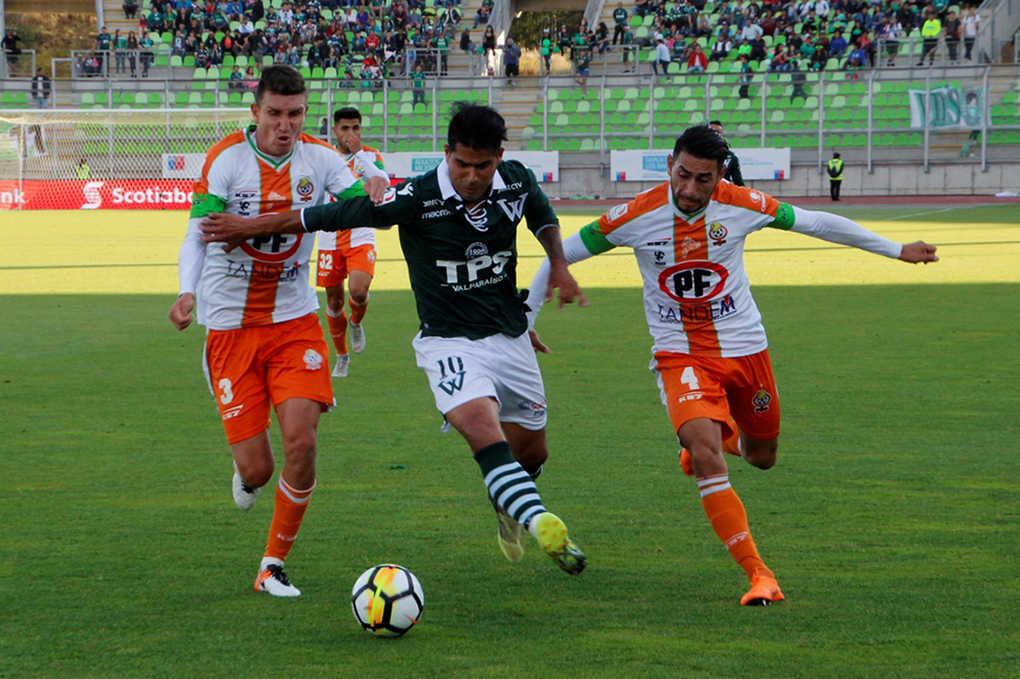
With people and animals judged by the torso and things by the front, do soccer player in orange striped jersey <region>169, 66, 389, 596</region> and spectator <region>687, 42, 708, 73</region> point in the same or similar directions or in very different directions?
same or similar directions

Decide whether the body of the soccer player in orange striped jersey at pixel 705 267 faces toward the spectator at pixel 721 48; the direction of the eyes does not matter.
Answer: no

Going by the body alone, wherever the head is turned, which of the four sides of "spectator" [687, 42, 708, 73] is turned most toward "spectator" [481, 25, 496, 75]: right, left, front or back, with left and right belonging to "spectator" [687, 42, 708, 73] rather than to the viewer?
right

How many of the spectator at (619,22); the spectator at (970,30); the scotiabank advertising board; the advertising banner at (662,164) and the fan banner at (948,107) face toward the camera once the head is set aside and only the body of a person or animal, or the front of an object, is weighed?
5

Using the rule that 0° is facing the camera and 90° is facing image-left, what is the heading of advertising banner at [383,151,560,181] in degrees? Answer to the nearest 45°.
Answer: approximately 0°

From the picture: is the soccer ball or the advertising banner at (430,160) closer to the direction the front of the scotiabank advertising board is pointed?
the soccer ball

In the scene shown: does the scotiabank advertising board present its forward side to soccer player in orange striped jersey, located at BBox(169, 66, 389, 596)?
yes

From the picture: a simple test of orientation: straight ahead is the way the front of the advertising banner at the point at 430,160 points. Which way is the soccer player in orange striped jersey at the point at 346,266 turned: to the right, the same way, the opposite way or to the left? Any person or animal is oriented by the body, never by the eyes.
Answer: the same way

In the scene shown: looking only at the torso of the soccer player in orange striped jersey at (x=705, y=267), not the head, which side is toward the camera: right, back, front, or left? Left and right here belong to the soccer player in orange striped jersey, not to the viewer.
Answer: front

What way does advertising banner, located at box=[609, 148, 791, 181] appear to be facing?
toward the camera

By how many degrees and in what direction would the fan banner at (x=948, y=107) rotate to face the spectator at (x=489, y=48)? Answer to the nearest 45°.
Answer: approximately 90° to its right

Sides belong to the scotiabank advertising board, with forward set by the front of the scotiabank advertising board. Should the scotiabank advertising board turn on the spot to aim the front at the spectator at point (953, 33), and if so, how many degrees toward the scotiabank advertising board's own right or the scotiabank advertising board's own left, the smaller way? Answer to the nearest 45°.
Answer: approximately 90° to the scotiabank advertising board's own left

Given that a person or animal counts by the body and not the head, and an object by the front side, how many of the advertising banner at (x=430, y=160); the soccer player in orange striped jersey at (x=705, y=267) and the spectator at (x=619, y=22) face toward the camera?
3

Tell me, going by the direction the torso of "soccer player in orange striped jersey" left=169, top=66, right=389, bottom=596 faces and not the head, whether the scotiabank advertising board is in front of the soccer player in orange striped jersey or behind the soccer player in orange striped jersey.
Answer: behind

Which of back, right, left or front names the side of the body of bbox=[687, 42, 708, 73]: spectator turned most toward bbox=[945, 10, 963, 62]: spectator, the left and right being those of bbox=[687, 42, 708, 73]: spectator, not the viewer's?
left
